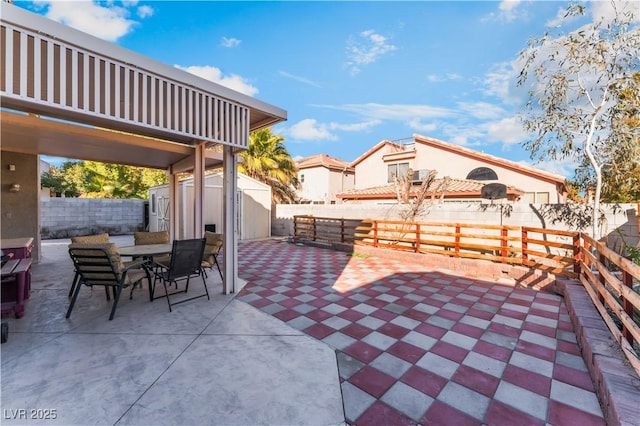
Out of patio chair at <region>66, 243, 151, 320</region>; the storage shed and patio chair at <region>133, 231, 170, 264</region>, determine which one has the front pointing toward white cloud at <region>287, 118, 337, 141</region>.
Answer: patio chair at <region>66, 243, 151, 320</region>

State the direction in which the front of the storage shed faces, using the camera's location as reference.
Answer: facing the viewer and to the left of the viewer

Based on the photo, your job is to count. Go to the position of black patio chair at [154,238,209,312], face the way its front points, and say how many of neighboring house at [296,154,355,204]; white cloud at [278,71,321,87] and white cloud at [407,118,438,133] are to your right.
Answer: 3

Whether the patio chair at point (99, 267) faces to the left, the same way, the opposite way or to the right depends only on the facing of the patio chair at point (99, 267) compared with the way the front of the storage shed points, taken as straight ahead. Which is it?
the opposite way

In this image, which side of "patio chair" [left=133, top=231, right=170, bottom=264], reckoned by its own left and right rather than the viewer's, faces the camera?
front

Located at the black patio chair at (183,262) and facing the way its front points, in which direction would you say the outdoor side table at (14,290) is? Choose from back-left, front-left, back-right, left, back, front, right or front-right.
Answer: front-left

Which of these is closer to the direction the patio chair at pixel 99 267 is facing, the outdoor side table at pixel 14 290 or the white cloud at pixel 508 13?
the white cloud

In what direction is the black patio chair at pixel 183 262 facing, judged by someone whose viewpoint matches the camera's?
facing away from the viewer and to the left of the viewer

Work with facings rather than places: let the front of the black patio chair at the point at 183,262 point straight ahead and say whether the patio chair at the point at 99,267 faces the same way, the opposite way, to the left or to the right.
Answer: to the right

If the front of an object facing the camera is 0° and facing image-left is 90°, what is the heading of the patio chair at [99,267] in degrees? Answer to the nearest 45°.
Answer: approximately 225°

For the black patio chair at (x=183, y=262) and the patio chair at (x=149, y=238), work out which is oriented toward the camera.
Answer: the patio chair

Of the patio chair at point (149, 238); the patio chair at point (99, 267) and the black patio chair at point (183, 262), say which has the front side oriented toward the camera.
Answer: the patio chair at point (149, 238)
